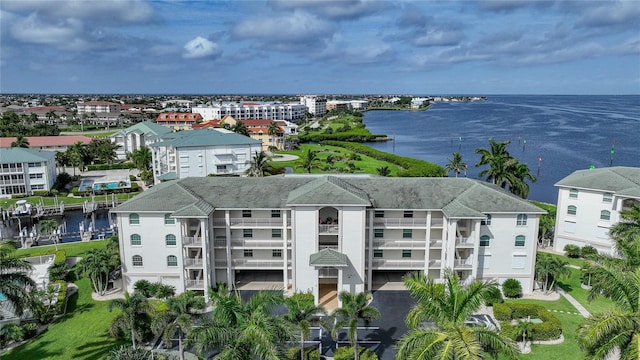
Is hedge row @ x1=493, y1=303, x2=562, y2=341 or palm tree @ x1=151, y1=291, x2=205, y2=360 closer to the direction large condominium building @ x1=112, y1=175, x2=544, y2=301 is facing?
the palm tree

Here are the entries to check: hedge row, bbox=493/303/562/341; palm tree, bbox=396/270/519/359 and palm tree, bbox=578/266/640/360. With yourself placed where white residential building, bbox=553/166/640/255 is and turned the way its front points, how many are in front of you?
3

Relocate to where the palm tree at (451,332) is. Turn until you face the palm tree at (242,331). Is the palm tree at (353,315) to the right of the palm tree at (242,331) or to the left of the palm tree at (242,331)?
right

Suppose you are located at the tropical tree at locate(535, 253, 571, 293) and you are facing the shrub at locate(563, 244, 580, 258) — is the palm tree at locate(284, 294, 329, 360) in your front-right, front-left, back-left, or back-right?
back-left

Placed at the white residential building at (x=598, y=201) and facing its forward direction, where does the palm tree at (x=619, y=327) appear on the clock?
The palm tree is roughly at 12 o'clock from the white residential building.

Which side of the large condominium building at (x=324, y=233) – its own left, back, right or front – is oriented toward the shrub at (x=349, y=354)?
front

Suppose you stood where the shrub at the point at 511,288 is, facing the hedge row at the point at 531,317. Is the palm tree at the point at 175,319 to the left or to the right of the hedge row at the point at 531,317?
right

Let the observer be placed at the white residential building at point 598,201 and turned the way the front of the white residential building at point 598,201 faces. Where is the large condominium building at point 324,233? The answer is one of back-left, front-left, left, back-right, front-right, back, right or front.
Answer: front-right

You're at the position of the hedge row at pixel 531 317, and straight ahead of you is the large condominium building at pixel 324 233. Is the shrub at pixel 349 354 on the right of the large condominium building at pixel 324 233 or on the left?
left

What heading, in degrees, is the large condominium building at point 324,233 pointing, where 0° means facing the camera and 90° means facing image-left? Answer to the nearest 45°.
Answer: approximately 0°

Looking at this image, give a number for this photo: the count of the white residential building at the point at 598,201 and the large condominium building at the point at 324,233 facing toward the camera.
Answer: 2

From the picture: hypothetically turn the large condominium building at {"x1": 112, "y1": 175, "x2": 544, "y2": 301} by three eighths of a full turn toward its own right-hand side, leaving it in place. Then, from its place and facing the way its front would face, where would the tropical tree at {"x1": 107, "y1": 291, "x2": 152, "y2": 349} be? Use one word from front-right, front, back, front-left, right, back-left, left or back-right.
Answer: left

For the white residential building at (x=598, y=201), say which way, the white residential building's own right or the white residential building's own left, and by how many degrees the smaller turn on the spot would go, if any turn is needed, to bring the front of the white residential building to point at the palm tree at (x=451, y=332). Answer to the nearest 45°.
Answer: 0° — it already faces it

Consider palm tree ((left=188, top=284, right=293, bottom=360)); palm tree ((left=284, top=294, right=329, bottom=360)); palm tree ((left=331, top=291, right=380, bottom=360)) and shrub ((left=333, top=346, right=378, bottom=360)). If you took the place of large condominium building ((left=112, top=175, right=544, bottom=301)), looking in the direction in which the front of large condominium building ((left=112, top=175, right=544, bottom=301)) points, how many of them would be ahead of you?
4

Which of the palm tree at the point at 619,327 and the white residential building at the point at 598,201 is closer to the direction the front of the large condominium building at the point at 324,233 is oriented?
the palm tree
